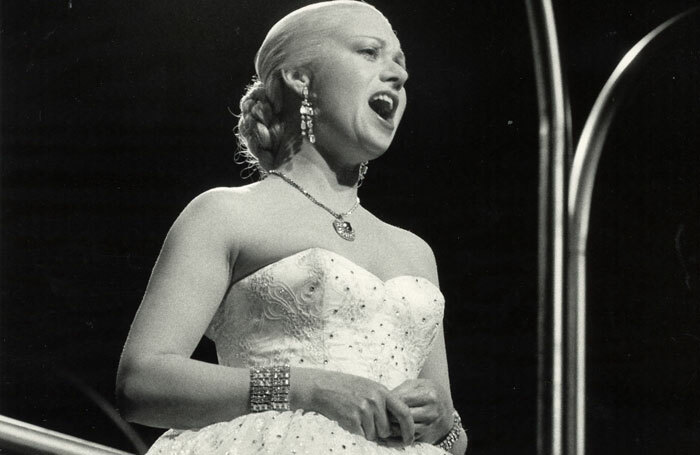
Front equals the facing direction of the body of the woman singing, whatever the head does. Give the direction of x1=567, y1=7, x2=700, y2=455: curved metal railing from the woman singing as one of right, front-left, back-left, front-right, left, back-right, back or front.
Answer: left

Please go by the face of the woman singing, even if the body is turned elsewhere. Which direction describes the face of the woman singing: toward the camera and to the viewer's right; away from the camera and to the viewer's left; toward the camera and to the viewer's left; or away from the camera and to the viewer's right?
toward the camera and to the viewer's right
